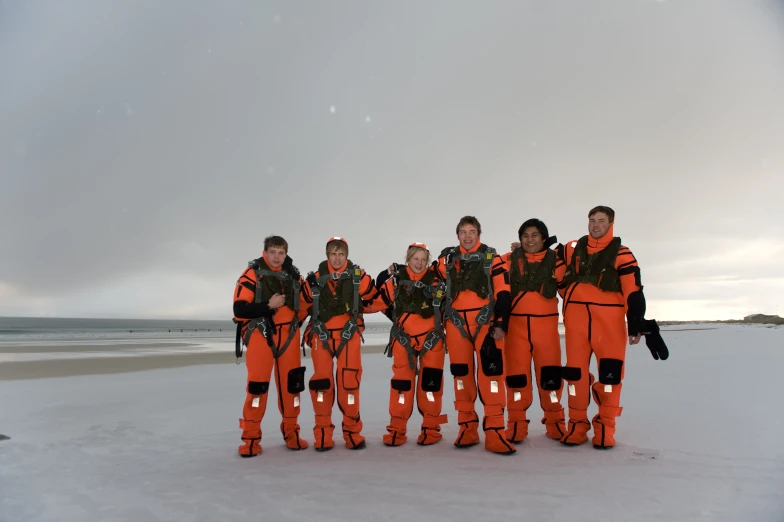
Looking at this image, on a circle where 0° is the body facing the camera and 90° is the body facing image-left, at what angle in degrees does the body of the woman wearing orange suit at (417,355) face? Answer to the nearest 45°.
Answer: approximately 0°

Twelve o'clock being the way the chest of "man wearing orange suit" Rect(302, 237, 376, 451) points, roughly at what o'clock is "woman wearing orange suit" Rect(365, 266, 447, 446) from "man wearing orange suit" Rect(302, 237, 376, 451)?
"woman wearing orange suit" Rect(365, 266, 447, 446) is roughly at 9 o'clock from "man wearing orange suit" Rect(302, 237, 376, 451).

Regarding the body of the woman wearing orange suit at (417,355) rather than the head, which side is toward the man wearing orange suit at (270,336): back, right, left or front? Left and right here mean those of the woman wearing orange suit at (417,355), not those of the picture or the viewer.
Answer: right

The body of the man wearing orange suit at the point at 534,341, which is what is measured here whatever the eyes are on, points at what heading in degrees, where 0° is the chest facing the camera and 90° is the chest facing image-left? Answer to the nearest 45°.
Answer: approximately 0°

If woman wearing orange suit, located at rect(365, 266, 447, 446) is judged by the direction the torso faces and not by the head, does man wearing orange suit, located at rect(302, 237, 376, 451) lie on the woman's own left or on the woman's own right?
on the woman's own right

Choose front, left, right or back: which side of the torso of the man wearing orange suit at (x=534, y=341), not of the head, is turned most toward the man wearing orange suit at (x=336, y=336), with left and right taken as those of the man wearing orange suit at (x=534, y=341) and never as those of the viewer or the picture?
right
